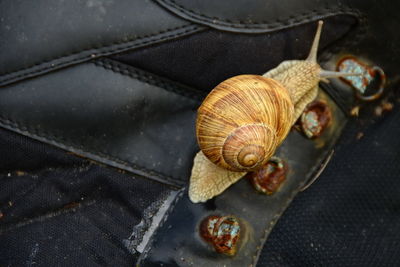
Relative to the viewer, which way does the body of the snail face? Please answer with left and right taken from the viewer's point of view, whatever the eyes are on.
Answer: facing away from the viewer and to the right of the viewer
